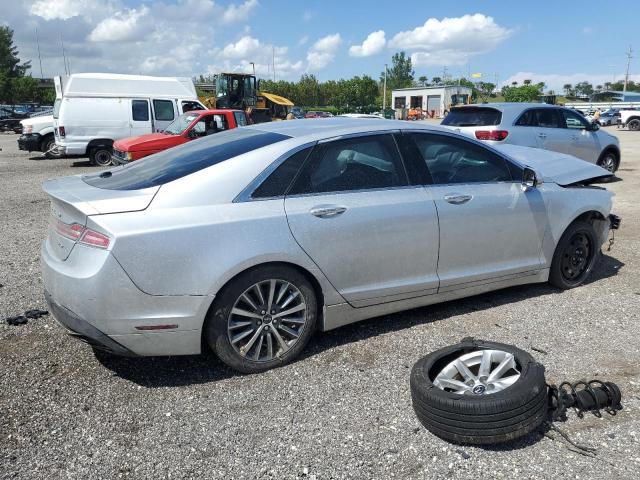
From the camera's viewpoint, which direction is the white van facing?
to the viewer's right

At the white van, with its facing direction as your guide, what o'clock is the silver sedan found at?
The silver sedan is roughly at 3 o'clock from the white van.

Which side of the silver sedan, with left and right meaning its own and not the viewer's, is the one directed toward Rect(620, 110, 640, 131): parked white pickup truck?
front

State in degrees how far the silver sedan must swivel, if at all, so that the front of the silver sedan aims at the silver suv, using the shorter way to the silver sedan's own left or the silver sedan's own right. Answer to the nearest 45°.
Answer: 0° — it already faces it

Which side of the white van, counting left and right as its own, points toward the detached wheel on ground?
right

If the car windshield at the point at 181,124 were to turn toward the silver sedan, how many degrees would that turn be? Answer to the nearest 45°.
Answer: approximately 45° to its left

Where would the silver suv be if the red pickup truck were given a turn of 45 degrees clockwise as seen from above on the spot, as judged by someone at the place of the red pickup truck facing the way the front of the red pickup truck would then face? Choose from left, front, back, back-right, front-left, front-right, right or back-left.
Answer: back-left

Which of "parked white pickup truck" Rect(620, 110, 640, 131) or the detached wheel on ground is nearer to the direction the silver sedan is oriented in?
the parked white pickup truck

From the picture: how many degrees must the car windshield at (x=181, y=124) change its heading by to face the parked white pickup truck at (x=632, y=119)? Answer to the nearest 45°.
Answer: approximately 180°

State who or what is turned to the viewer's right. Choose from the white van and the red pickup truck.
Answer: the white van

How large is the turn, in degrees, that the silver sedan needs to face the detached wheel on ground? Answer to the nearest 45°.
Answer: approximately 90° to its right

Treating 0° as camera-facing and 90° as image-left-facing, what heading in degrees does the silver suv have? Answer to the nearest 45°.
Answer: approximately 225°
